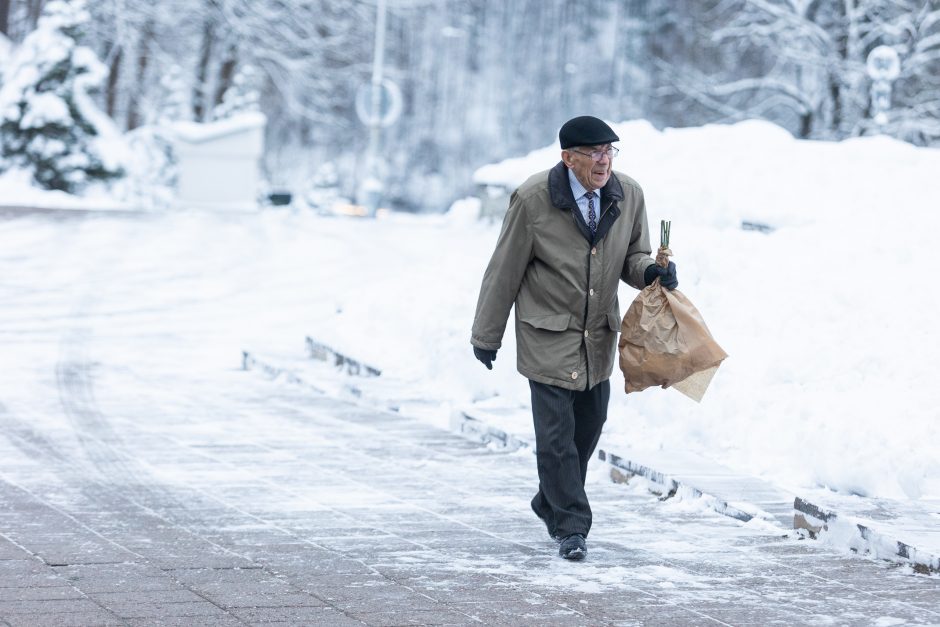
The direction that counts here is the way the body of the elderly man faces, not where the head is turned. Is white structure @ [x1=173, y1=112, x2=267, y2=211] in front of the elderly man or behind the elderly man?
behind

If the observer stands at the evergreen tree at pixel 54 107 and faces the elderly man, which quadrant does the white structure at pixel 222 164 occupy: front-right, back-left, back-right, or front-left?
front-left

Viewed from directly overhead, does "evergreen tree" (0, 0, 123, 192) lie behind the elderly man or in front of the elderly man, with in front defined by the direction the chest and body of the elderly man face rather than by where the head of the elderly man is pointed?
behind

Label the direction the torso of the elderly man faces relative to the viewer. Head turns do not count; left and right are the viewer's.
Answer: facing the viewer and to the right of the viewer
